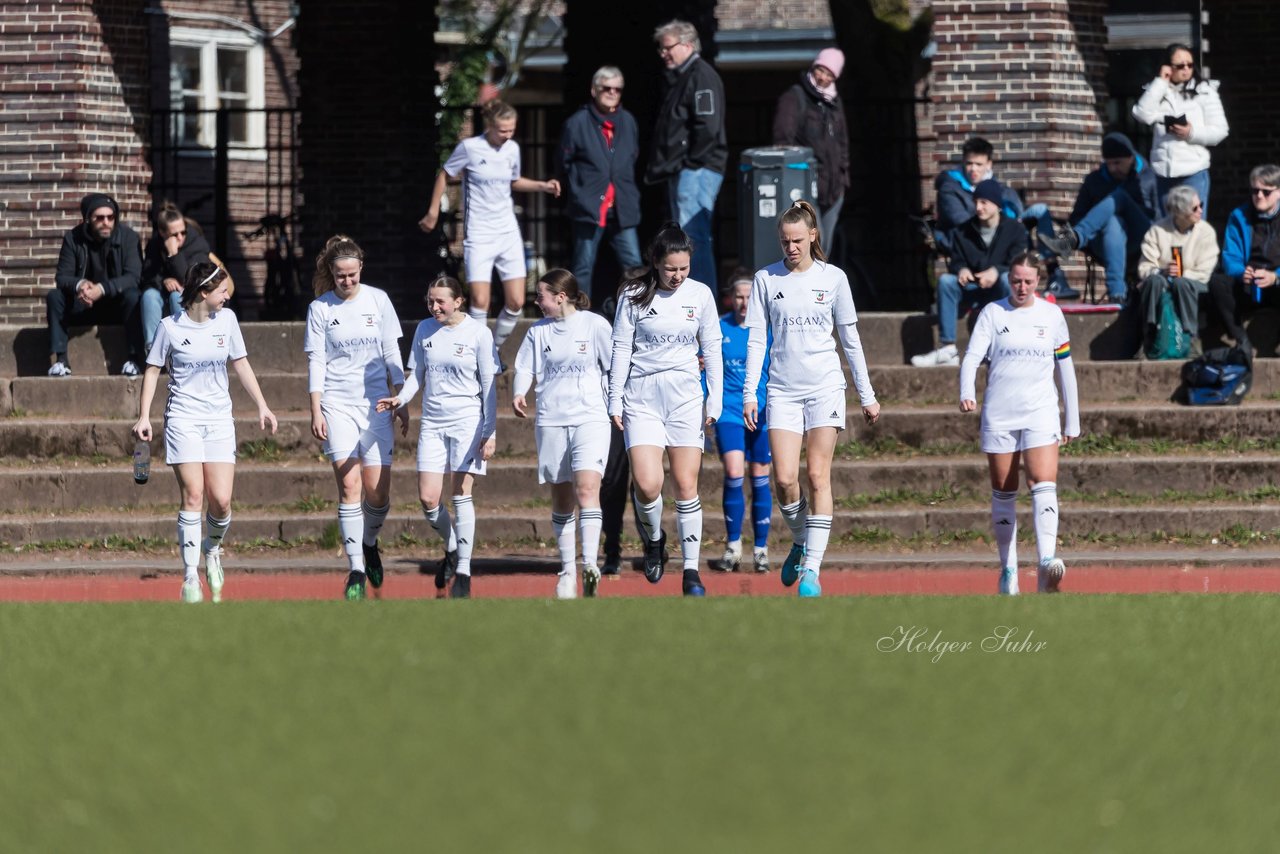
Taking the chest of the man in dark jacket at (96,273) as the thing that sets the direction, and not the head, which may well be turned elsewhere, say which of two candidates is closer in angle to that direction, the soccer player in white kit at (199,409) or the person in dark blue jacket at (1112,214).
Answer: the soccer player in white kit

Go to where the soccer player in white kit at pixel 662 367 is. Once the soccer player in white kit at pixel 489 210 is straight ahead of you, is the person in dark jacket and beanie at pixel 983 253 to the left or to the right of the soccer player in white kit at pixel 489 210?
right

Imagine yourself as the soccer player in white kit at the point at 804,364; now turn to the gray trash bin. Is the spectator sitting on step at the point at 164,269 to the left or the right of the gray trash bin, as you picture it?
left

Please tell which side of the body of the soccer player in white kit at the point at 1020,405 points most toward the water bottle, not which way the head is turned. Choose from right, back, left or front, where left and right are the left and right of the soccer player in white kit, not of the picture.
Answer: right

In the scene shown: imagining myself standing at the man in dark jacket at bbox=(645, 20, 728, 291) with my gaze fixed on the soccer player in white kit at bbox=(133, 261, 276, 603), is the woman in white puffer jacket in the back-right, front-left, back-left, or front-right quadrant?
back-left

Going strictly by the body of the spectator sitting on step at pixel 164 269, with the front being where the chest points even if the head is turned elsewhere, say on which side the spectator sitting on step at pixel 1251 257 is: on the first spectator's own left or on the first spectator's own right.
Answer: on the first spectator's own left

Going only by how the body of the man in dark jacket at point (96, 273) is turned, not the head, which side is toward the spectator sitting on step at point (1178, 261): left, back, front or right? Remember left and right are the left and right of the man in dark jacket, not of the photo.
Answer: left

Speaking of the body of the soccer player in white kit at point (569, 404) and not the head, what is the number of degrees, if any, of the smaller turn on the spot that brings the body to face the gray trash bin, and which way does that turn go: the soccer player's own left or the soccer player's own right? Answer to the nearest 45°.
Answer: approximately 180°

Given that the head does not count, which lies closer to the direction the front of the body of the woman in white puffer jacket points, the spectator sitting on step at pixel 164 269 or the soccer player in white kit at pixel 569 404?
the soccer player in white kit

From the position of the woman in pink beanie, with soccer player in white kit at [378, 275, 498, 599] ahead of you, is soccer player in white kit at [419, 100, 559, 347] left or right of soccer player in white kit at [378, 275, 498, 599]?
right
